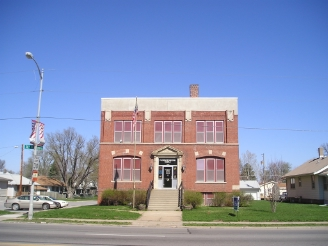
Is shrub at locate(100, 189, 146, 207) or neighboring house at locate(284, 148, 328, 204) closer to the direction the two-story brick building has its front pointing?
the shrub

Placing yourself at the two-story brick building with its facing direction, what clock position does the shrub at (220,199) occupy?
The shrub is roughly at 10 o'clock from the two-story brick building.

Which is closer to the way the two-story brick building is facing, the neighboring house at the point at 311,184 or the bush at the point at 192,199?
the bush

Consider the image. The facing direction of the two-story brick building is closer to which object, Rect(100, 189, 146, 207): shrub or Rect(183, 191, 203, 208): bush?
the bush

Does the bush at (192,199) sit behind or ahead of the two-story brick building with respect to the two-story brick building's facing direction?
ahead

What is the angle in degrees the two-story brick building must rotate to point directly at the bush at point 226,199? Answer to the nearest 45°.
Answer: approximately 45° to its left

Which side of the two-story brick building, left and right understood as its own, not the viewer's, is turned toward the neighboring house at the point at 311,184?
left

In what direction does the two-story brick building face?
toward the camera
